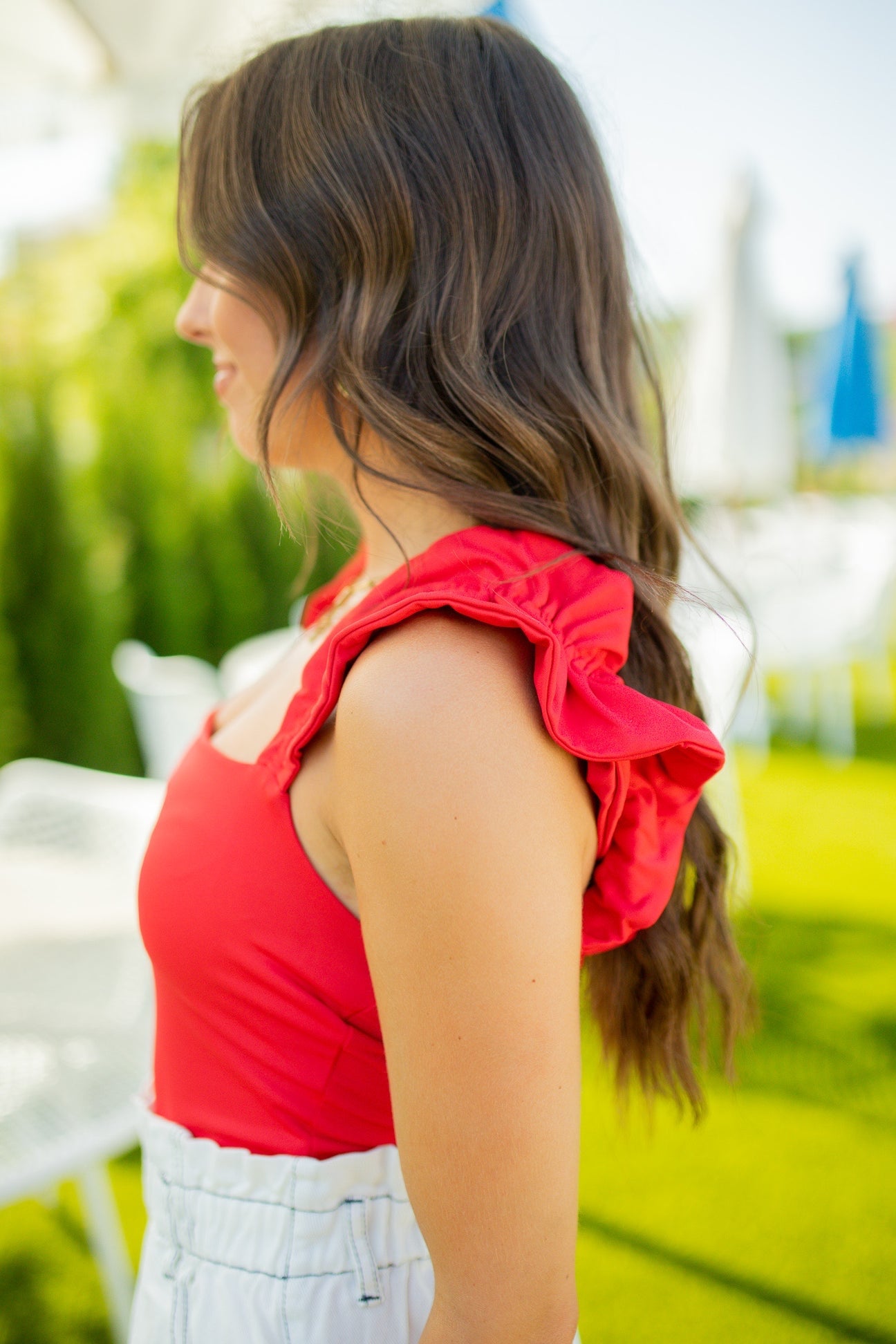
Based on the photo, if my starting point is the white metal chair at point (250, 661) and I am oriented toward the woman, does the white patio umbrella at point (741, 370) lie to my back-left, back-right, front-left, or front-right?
back-left

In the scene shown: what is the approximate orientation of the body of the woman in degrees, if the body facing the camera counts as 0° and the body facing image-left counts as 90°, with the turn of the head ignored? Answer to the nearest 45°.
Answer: approximately 90°

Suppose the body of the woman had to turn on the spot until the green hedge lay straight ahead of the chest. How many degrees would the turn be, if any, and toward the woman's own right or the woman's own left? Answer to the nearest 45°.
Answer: approximately 90° to the woman's own right

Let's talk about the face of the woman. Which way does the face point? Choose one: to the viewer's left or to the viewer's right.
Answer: to the viewer's left

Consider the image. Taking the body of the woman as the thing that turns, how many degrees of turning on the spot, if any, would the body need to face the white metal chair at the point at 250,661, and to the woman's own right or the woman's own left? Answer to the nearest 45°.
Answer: approximately 90° to the woman's own right

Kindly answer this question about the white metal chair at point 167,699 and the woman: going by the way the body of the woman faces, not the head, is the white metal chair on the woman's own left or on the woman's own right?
on the woman's own right
